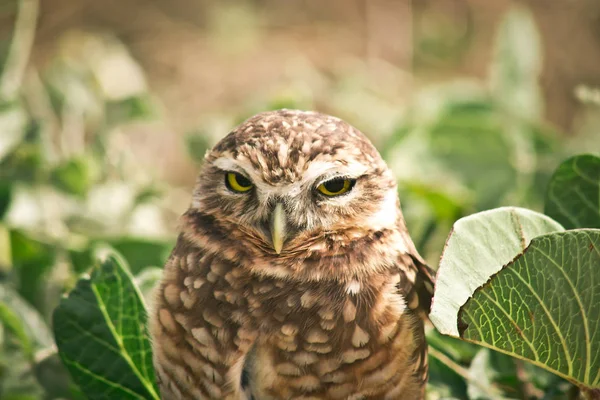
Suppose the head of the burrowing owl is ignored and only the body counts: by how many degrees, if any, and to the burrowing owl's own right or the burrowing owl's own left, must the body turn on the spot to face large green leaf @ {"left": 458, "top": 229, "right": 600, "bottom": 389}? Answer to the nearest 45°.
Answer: approximately 45° to the burrowing owl's own left

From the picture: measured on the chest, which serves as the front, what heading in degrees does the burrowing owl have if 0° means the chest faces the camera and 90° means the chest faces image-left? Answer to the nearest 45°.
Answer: approximately 0°

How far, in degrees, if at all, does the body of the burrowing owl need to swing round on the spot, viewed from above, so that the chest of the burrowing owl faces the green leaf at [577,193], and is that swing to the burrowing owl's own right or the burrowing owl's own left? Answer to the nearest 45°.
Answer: approximately 90° to the burrowing owl's own left

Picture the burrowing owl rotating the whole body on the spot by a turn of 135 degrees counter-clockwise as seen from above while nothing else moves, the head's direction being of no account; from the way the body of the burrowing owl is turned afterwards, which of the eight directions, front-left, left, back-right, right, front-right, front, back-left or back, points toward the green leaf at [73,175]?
left

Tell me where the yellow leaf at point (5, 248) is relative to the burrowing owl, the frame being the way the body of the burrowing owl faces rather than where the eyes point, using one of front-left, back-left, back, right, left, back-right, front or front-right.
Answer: back-right

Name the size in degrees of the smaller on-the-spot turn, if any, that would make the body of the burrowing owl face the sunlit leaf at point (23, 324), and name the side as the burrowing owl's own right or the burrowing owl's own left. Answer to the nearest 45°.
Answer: approximately 90° to the burrowing owl's own right

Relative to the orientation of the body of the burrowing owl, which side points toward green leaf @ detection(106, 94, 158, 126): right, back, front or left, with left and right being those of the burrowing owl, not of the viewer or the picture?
back
